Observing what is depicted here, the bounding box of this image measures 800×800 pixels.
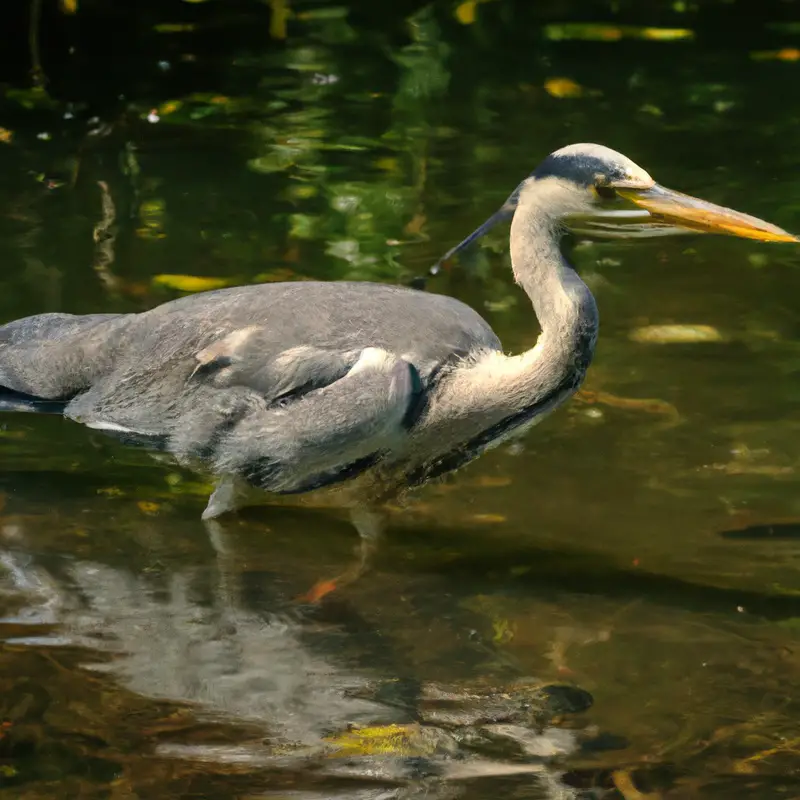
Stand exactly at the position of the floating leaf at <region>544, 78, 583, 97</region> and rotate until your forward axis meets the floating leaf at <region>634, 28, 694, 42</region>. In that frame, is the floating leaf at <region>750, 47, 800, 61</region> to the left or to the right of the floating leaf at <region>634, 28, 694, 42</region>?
right

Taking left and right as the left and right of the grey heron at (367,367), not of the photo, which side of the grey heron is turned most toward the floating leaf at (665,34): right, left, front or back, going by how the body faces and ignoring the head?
left

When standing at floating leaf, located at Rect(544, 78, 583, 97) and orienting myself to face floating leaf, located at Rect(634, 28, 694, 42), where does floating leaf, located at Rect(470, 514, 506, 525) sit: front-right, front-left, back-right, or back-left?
back-right

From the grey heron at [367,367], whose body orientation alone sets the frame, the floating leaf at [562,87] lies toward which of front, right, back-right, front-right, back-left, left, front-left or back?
left

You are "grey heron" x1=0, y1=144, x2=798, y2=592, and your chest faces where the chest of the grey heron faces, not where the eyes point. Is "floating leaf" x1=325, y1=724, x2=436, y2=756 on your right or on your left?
on your right

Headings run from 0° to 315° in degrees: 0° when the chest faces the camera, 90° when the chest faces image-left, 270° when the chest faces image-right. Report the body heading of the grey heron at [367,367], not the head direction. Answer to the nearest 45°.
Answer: approximately 270°

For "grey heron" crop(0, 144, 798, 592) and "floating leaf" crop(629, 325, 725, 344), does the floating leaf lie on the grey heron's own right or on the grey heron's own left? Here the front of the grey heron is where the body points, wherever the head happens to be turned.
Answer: on the grey heron's own left

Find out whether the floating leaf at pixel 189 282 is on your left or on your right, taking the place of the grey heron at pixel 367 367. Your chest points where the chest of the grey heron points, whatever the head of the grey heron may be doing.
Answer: on your left

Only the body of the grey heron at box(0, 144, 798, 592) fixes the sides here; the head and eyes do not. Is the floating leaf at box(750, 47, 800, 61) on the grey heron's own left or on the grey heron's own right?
on the grey heron's own left
